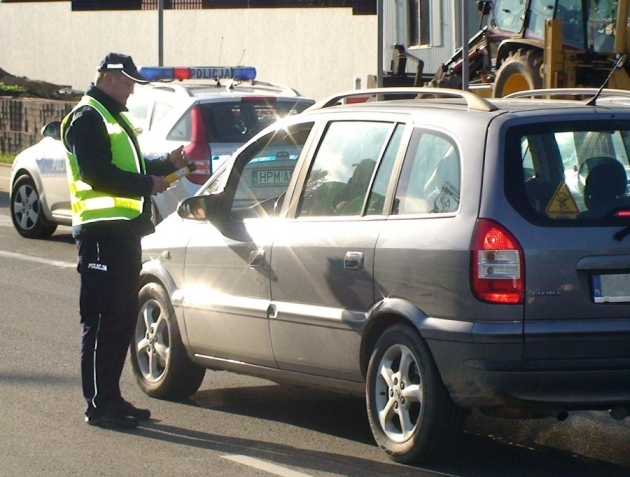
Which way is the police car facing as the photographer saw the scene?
facing away from the viewer and to the left of the viewer

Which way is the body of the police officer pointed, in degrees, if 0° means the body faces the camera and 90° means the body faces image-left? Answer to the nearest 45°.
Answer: approximately 270°

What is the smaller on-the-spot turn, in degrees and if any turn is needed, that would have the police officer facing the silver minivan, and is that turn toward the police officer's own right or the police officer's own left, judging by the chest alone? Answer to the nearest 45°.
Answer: approximately 45° to the police officer's own right

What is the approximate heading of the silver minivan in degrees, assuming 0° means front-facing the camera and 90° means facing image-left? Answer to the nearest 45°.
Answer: approximately 135°

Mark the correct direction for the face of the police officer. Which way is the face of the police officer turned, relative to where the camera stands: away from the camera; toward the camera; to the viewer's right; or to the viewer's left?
to the viewer's right

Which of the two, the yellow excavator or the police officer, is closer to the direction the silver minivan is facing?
the police officer
